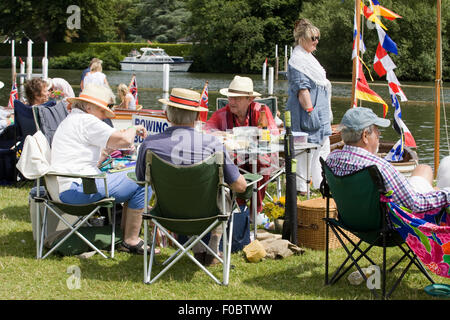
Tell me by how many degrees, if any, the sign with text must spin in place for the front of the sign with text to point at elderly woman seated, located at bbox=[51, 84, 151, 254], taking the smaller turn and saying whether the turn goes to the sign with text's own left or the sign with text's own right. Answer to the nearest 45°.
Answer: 0° — it already faces them

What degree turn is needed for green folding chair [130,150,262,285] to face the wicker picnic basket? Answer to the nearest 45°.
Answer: approximately 45° to its right

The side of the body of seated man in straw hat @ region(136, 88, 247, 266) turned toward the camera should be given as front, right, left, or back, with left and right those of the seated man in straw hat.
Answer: back

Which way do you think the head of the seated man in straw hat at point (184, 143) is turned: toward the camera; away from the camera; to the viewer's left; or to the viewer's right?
away from the camera

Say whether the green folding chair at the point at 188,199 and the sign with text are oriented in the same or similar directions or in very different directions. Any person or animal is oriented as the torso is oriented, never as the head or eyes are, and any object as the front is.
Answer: very different directions

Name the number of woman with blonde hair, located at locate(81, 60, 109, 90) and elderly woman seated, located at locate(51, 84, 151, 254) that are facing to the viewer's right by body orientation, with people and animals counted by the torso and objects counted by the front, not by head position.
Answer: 1

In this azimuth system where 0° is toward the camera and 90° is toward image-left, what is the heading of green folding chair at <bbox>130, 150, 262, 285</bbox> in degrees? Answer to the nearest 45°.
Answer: approximately 180°

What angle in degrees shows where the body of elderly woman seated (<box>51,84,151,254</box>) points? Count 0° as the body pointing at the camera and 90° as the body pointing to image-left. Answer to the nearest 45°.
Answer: approximately 270°
